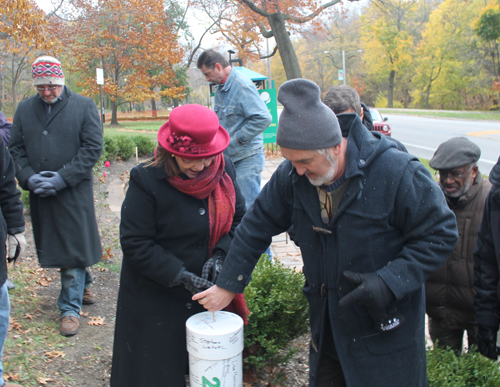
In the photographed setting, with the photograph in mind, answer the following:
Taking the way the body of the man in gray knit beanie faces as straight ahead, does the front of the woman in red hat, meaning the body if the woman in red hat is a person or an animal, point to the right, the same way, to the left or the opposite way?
to the left

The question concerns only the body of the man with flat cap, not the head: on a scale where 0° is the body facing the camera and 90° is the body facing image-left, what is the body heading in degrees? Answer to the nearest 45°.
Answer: approximately 45°

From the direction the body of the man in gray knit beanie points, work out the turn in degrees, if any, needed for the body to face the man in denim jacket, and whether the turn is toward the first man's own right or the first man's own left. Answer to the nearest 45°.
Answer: approximately 135° to the first man's own right

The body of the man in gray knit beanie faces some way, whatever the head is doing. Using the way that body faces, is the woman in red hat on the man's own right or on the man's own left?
on the man's own right

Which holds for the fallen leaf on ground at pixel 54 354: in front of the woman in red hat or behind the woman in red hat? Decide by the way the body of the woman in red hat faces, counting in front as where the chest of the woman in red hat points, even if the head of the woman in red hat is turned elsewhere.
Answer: behind

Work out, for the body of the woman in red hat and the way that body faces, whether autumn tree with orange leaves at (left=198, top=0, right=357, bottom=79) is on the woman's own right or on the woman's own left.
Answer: on the woman's own left

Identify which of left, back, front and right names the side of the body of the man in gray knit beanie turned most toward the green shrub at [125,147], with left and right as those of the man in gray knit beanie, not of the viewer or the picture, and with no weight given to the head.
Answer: right

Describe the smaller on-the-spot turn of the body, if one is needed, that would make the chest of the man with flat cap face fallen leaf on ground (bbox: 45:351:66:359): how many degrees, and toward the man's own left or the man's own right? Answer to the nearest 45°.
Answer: approximately 45° to the man's own right

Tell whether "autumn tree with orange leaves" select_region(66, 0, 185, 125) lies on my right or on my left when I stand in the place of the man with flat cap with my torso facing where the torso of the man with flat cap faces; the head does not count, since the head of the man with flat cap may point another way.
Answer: on my right

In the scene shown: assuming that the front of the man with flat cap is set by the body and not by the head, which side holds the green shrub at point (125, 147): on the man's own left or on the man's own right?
on the man's own right

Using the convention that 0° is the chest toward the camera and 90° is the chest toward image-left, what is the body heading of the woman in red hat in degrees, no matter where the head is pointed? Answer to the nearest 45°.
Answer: approximately 315°

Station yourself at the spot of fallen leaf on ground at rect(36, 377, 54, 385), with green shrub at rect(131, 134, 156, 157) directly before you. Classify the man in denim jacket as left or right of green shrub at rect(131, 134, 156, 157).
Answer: right
